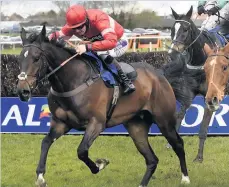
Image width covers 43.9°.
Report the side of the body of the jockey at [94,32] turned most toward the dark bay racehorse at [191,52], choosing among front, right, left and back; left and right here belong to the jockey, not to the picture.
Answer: back

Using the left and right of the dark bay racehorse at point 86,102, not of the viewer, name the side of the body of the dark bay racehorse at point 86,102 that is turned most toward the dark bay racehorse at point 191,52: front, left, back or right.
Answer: back

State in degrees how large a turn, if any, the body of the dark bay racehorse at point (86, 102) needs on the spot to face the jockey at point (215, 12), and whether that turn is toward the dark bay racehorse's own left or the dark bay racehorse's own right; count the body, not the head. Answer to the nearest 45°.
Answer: approximately 180°

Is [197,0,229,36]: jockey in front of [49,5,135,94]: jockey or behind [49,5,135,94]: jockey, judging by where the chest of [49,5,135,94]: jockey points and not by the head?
behind

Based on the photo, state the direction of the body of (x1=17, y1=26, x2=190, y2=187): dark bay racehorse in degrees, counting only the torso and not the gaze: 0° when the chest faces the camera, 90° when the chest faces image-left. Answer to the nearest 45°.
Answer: approximately 45°
